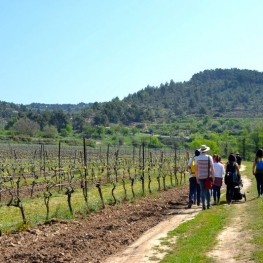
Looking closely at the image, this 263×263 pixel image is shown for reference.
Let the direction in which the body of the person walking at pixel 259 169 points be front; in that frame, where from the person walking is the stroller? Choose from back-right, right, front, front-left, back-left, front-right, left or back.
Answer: back-left

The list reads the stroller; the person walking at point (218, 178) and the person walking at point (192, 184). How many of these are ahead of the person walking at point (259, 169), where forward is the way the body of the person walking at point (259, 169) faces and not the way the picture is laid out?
0

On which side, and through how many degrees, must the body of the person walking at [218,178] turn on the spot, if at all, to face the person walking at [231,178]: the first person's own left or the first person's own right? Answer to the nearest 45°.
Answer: approximately 90° to the first person's own right

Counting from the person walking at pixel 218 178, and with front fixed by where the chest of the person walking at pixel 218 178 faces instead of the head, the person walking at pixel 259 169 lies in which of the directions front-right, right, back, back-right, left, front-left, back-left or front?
front-right

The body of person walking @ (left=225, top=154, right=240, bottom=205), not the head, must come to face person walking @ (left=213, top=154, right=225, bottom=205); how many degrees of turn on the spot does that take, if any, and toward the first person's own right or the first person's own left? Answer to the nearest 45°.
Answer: approximately 90° to the first person's own left

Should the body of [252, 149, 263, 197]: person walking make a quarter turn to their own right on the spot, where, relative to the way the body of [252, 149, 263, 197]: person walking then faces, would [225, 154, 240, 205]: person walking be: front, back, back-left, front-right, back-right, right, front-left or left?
back-right

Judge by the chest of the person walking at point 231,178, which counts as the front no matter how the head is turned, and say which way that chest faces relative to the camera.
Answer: away from the camera

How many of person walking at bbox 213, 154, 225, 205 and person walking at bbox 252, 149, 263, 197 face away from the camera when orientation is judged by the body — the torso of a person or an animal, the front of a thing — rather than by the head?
2

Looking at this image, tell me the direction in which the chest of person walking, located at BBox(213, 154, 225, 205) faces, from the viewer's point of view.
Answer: away from the camera

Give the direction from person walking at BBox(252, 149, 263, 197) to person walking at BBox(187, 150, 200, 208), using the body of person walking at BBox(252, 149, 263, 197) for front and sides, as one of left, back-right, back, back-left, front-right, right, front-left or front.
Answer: back-left

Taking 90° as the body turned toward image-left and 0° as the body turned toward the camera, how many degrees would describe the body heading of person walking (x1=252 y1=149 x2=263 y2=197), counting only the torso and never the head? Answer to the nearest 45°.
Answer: approximately 180°

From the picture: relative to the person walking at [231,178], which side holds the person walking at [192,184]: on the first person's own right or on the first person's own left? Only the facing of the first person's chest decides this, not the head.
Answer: on the first person's own left

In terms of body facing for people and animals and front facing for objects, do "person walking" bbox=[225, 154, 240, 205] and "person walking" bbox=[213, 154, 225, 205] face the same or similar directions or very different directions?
same or similar directions
